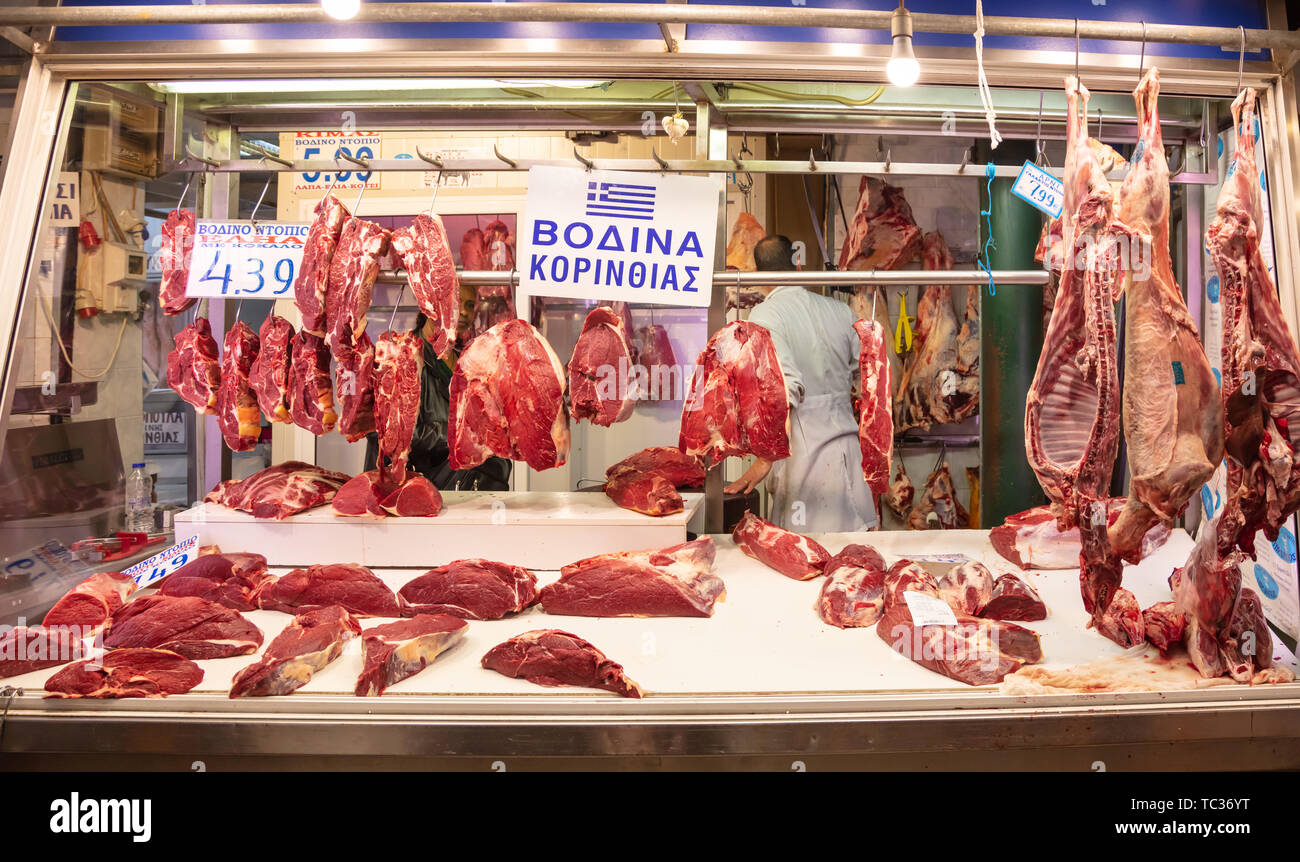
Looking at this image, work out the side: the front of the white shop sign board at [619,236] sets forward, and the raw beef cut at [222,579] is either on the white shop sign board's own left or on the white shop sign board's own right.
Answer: on the white shop sign board's own right

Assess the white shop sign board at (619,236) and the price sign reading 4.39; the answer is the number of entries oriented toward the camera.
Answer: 2

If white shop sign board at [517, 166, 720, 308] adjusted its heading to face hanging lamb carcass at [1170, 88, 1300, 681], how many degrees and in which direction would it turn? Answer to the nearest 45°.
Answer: approximately 45° to its left

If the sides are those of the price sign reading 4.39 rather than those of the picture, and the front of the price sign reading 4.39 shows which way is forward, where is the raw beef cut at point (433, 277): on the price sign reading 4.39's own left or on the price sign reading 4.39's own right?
on the price sign reading 4.39's own left

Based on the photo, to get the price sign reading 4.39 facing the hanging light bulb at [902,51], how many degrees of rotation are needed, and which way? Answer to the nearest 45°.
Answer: approximately 45° to its left

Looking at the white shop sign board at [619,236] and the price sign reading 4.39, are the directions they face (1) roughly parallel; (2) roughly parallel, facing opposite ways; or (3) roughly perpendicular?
roughly parallel

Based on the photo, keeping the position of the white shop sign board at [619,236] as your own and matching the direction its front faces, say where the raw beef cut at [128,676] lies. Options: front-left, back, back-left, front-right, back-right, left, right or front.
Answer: front-right

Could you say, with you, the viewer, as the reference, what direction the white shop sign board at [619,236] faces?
facing the viewer

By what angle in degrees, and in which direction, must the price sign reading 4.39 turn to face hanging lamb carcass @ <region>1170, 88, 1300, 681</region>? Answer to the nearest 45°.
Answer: approximately 45° to its left

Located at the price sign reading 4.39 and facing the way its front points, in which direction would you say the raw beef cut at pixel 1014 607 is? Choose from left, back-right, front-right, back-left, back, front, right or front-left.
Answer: front-left

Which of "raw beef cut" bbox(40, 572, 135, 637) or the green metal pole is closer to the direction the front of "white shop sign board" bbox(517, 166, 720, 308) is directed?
the raw beef cut

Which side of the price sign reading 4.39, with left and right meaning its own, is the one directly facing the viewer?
front

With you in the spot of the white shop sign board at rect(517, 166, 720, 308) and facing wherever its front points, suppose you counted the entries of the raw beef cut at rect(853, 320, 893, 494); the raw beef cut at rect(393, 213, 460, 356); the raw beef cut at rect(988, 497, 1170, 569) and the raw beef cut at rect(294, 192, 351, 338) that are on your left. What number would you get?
2
